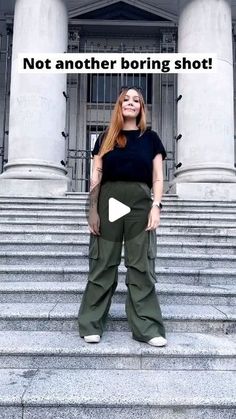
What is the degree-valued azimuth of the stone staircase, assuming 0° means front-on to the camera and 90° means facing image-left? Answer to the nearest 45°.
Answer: approximately 0°

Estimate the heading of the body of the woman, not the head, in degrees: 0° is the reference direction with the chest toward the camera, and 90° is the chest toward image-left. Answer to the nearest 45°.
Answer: approximately 0°
